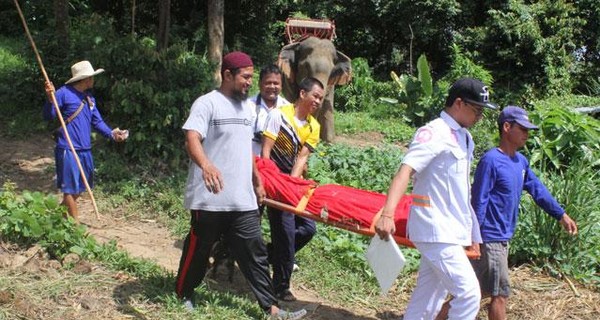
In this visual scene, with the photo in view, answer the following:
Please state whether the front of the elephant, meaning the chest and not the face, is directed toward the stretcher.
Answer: yes

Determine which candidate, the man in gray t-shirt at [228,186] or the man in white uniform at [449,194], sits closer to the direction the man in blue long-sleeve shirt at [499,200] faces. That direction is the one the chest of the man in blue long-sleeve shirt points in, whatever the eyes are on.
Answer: the man in white uniform

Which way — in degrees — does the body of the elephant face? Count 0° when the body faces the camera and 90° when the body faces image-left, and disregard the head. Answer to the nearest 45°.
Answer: approximately 0°

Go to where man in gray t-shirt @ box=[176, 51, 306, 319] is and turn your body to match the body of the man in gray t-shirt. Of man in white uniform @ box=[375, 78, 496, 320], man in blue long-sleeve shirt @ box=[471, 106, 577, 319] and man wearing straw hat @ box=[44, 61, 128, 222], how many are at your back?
1

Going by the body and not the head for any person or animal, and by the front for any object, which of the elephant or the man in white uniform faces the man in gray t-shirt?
the elephant
